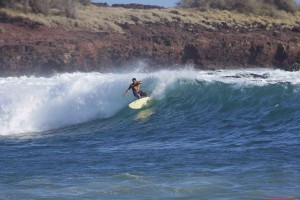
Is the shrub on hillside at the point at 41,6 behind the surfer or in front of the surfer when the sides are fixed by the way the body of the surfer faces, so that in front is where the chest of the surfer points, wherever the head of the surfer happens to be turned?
behind

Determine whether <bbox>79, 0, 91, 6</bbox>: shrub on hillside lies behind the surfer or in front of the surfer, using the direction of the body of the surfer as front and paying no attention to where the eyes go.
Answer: behind

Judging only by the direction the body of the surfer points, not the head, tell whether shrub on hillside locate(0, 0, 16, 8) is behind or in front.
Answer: behind
